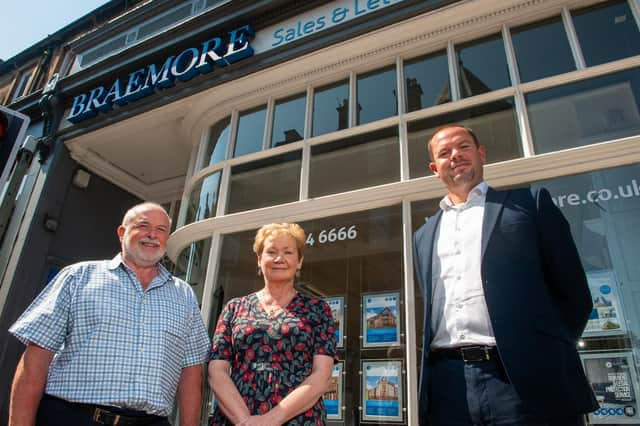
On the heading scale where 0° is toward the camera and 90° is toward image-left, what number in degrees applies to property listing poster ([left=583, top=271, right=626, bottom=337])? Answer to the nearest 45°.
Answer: approximately 0°

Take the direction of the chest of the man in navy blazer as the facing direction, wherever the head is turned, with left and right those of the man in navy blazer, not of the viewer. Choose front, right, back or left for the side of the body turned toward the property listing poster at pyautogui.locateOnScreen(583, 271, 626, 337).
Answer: back

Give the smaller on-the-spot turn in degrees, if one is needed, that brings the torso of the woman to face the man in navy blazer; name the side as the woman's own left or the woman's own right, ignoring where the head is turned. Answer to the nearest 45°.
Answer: approximately 45° to the woman's own left

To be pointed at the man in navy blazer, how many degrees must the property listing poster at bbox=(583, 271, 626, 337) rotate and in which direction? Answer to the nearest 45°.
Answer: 0° — it already faces them

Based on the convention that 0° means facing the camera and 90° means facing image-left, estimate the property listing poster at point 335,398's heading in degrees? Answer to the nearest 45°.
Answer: approximately 0°

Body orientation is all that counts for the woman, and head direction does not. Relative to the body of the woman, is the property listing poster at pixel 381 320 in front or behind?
behind
